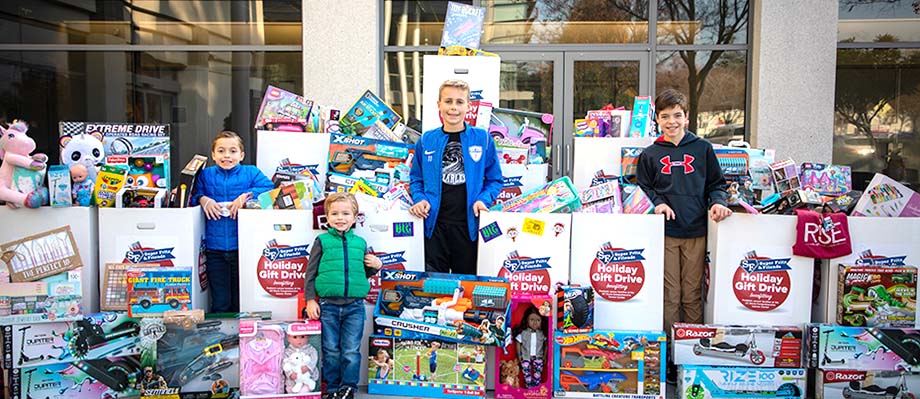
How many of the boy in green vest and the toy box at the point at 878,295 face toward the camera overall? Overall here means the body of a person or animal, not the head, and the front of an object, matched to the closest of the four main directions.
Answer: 2

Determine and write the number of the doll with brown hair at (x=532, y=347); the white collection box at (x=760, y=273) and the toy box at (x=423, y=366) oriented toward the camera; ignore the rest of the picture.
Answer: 3

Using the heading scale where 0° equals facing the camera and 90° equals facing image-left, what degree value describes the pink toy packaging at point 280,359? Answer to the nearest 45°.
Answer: approximately 0°

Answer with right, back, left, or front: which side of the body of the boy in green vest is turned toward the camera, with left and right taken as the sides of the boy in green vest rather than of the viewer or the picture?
front

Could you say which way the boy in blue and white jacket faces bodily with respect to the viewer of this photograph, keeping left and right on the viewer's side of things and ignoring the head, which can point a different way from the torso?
facing the viewer

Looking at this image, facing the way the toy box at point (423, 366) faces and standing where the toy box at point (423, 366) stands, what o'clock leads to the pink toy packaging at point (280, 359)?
The pink toy packaging is roughly at 3 o'clock from the toy box.

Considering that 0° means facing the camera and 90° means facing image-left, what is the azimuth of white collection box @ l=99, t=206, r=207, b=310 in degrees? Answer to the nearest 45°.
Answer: approximately 0°

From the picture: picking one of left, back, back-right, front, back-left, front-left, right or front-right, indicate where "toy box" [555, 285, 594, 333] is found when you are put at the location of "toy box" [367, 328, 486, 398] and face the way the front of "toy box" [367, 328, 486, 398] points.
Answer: left

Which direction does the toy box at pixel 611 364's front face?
toward the camera

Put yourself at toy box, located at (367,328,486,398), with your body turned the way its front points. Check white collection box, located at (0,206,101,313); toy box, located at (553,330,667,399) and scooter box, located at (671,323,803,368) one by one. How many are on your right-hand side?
1

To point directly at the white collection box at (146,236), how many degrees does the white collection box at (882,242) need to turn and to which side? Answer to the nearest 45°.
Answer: approximately 45° to its right
